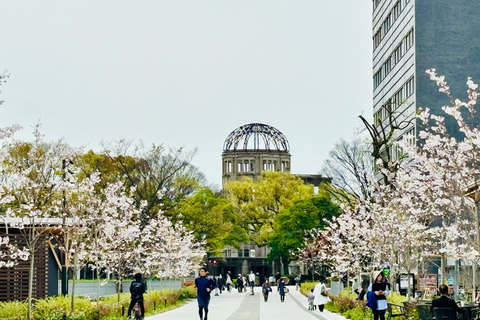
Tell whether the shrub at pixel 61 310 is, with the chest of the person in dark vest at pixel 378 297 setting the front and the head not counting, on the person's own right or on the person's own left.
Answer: on the person's own right

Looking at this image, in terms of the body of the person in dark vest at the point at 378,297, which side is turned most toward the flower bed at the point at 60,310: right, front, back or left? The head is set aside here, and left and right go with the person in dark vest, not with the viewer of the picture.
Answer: right

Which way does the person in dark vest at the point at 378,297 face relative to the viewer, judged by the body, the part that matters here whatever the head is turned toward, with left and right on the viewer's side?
facing the viewer

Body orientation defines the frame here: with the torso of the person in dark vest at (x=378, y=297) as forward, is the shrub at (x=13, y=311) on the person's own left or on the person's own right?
on the person's own right
